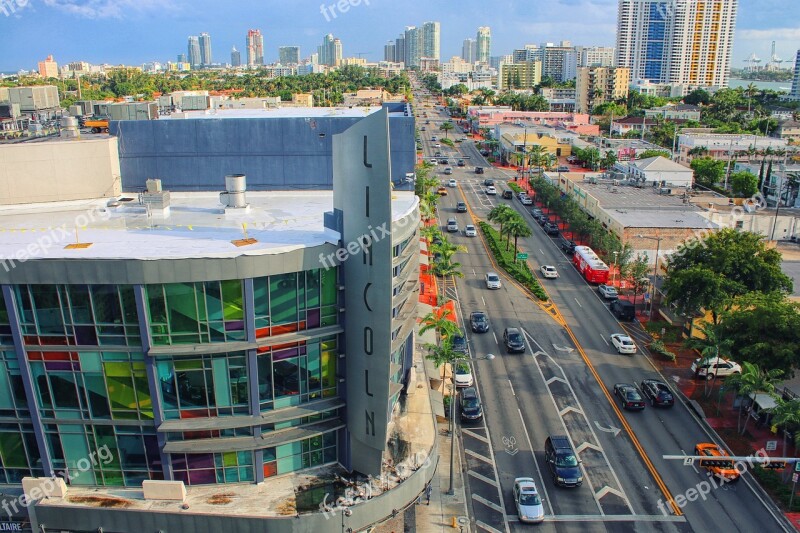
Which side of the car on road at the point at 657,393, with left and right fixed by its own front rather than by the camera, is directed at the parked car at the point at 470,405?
left

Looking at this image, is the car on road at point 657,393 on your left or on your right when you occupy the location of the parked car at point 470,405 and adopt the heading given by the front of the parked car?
on your left

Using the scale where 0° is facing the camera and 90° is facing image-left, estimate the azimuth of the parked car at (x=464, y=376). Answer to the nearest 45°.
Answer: approximately 0°

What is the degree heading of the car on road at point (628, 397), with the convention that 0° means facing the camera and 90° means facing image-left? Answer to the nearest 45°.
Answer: approximately 135°

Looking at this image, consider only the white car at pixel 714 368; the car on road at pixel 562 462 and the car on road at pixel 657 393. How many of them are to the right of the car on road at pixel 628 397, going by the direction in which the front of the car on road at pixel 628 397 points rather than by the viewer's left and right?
2

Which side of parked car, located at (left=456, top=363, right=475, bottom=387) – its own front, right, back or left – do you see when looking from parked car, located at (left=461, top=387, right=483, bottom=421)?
front

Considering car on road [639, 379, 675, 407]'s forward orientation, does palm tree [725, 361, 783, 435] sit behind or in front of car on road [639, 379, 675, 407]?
behind

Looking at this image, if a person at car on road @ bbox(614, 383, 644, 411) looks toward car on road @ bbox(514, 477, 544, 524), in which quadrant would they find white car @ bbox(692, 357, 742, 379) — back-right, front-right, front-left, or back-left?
back-left

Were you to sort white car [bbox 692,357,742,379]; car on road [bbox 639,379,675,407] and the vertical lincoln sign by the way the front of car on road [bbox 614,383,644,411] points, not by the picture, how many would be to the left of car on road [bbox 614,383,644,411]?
1

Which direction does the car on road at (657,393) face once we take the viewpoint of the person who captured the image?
facing away from the viewer and to the left of the viewer

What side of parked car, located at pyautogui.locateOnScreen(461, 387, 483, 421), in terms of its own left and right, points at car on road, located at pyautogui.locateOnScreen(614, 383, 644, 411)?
left

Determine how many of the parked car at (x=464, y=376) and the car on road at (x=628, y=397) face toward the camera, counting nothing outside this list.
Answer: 1

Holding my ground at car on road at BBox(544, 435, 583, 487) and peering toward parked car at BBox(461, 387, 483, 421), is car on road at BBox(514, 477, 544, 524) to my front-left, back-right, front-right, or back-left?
back-left

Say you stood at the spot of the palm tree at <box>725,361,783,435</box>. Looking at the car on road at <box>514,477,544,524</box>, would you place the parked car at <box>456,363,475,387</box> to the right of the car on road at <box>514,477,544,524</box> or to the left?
right

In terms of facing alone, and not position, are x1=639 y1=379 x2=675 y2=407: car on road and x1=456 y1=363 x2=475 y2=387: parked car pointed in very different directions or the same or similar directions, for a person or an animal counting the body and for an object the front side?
very different directions

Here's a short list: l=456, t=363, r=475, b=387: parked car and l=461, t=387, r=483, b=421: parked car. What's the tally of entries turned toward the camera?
2
